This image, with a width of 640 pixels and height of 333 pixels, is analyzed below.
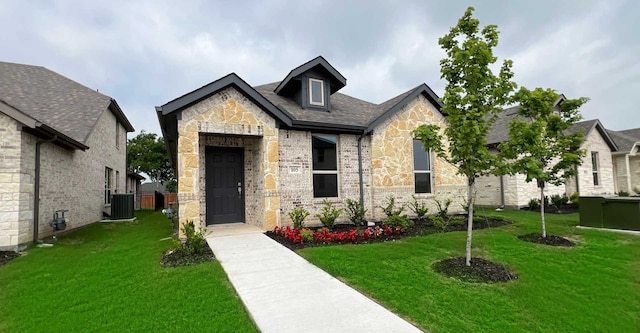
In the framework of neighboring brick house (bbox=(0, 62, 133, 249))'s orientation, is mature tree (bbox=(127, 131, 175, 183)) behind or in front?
behind

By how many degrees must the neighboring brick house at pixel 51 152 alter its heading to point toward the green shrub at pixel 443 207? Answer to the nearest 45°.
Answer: approximately 90° to its left

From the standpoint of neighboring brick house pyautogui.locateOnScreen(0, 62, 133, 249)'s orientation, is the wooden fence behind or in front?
behind

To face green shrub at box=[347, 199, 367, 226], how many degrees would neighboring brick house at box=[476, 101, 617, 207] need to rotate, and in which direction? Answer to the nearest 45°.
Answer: approximately 90° to its right

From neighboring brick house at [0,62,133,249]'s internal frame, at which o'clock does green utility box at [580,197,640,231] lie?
The green utility box is roughly at 9 o'clock from the neighboring brick house.

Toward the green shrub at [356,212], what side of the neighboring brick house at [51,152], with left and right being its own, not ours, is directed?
left

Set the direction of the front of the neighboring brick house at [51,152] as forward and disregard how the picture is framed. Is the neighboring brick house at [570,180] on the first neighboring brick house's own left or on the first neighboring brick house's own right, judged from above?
on the first neighboring brick house's own left

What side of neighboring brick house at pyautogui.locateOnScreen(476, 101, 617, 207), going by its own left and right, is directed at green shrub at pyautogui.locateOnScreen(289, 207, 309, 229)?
right

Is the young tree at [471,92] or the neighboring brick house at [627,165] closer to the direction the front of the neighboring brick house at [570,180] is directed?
the young tree
